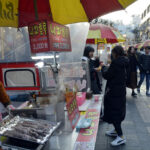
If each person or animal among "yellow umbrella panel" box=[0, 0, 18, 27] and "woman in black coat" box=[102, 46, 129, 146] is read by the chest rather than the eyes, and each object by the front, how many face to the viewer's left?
1

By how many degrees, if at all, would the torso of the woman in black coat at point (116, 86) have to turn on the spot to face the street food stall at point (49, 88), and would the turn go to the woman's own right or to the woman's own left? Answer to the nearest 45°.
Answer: approximately 45° to the woman's own left

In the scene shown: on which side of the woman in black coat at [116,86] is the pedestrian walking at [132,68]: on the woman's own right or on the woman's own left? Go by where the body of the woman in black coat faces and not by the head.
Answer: on the woman's own right

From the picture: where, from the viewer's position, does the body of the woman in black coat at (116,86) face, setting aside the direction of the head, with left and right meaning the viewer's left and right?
facing to the left of the viewer

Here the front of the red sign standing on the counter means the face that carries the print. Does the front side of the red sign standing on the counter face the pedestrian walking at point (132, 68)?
no

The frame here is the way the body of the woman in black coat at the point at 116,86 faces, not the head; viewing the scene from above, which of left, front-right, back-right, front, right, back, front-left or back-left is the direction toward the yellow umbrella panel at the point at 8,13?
front-left

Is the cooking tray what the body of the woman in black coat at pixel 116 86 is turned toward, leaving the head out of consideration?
no
